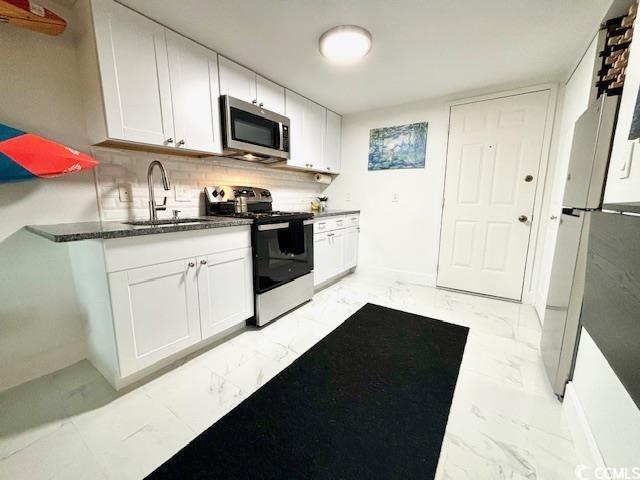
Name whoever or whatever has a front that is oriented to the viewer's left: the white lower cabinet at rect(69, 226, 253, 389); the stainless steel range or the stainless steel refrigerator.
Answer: the stainless steel refrigerator

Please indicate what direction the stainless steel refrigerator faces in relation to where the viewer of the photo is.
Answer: facing to the left of the viewer

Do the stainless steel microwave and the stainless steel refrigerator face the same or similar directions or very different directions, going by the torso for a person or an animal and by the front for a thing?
very different directions

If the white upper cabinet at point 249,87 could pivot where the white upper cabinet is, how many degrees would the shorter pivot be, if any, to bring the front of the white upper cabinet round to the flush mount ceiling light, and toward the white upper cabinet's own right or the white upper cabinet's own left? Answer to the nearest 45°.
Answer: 0° — it already faces it

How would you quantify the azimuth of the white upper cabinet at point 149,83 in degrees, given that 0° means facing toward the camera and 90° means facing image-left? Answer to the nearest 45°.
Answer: approximately 315°

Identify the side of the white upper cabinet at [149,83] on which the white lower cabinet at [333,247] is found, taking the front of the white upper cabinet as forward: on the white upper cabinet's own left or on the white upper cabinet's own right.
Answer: on the white upper cabinet's own left

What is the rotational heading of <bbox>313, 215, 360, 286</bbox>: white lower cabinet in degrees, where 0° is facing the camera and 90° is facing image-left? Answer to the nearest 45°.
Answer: approximately 315°

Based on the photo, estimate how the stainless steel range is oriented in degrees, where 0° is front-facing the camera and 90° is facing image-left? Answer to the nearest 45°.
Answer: approximately 315°
